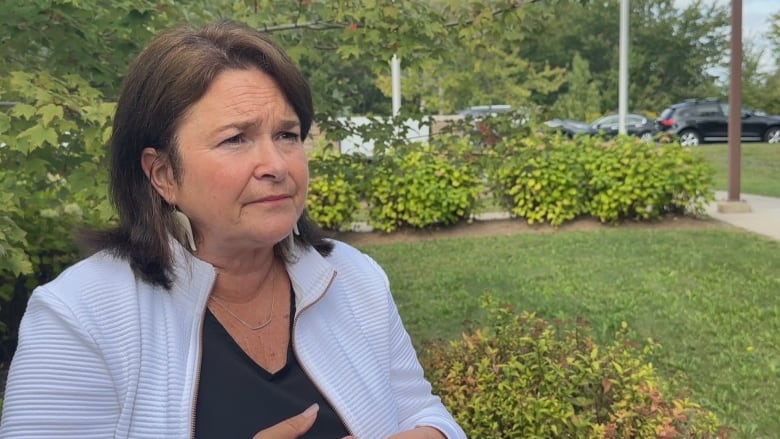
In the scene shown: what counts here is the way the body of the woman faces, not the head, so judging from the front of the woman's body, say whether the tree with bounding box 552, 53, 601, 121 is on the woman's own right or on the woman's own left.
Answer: on the woman's own left

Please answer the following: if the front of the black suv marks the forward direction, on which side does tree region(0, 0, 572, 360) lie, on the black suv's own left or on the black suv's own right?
on the black suv's own right

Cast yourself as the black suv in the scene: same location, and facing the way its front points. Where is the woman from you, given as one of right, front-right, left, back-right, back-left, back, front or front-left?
right

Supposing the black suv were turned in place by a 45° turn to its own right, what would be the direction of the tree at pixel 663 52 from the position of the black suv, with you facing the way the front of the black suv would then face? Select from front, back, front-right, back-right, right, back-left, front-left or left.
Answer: back-left

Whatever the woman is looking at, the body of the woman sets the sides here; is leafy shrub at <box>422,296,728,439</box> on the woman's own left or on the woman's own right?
on the woman's own left

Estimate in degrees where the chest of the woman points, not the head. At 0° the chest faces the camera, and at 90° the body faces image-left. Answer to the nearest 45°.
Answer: approximately 315°

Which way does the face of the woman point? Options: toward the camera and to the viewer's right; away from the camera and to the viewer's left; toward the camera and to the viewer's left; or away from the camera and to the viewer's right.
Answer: toward the camera and to the viewer's right
